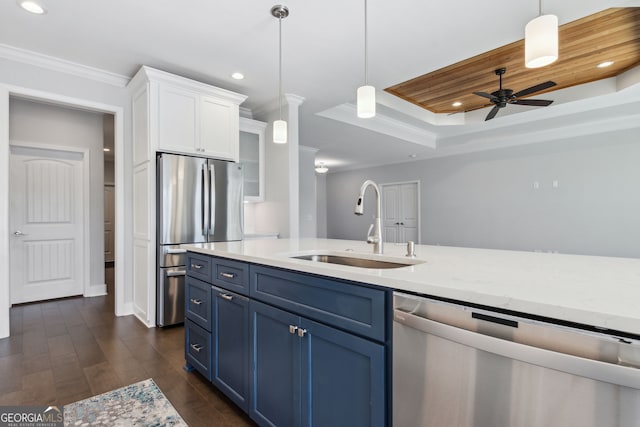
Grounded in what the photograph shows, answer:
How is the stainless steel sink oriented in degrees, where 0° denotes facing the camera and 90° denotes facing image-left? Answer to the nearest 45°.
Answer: approximately 45°

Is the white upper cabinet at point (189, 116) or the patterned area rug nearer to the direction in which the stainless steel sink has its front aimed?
the patterned area rug

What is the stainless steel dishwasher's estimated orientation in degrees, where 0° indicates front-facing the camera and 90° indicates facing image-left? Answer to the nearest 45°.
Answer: approximately 45°

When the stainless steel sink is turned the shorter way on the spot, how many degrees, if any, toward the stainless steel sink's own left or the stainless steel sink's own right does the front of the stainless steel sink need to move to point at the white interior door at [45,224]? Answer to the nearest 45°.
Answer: approximately 90° to the stainless steel sink's own right

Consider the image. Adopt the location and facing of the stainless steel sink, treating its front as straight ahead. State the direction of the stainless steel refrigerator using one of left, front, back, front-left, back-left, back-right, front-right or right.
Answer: right

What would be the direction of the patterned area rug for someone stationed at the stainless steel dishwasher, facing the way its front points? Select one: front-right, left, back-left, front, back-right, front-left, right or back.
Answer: front-right

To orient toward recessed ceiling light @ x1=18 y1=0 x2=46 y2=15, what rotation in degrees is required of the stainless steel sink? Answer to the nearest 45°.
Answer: approximately 45° to its right

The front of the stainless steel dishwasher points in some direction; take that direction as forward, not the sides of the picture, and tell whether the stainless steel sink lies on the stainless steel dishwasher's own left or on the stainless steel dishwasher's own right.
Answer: on the stainless steel dishwasher's own right

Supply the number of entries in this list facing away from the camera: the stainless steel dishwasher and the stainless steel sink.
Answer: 0

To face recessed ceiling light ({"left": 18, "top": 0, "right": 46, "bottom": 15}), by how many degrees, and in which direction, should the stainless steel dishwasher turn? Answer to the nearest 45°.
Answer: approximately 45° to its right
